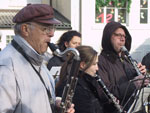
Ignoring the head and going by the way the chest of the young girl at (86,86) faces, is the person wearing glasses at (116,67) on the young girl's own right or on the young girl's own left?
on the young girl's own left

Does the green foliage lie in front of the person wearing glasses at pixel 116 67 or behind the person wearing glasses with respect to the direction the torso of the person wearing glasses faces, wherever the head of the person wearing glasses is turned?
behind

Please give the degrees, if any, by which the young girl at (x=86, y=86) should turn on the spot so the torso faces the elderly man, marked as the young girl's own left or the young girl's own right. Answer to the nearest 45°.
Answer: approximately 90° to the young girl's own right

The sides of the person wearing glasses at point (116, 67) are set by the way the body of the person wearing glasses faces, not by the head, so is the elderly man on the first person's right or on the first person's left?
on the first person's right
